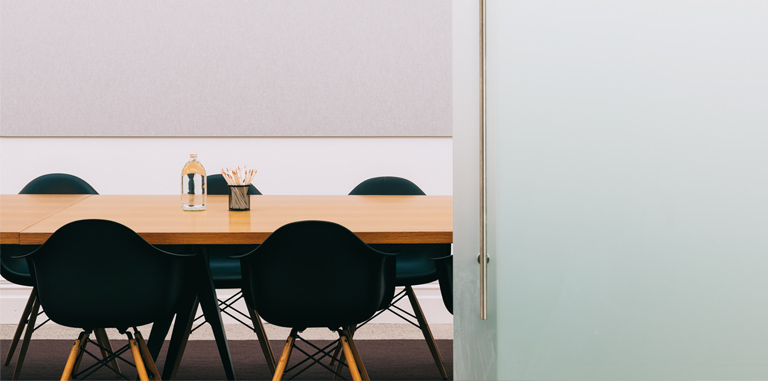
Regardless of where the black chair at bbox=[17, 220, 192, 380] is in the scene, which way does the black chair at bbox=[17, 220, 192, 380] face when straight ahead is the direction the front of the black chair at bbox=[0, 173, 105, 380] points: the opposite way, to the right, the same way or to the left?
the opposite way

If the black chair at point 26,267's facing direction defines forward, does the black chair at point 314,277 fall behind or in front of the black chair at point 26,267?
in front

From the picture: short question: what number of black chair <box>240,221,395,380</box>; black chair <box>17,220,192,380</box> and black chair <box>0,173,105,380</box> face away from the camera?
2

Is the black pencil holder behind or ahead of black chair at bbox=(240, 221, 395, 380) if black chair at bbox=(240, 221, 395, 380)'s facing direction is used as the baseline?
ahead

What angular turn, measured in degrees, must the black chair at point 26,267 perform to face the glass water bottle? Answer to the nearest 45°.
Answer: approximately 45° to its left

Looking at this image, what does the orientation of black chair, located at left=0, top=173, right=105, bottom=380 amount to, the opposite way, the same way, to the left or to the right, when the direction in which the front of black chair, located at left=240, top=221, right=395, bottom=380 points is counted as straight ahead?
the opposite way

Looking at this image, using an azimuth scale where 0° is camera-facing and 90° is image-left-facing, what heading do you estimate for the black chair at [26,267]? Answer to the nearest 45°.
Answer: approximately 0°

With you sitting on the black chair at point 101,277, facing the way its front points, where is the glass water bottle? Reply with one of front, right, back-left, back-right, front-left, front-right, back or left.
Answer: front-right

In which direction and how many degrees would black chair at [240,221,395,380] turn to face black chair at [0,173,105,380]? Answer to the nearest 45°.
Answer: approximately 45° to its left

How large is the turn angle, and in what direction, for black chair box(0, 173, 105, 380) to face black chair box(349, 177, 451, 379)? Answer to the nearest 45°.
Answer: approximately 45° to its left

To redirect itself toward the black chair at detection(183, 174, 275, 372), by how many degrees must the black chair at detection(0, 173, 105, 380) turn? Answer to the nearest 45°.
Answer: approximately 45° to its left

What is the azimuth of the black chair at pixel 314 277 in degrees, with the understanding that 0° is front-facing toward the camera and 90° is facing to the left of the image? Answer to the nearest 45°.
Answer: approximately 180°

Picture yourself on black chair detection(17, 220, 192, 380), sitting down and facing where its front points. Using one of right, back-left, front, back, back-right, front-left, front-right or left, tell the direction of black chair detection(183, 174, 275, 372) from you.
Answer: front-right

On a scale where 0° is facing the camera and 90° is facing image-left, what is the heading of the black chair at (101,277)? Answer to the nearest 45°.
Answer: approximately 180°
